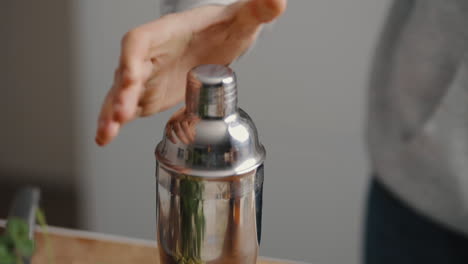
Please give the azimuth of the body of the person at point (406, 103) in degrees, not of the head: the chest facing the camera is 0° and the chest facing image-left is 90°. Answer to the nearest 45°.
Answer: approximately 90°
